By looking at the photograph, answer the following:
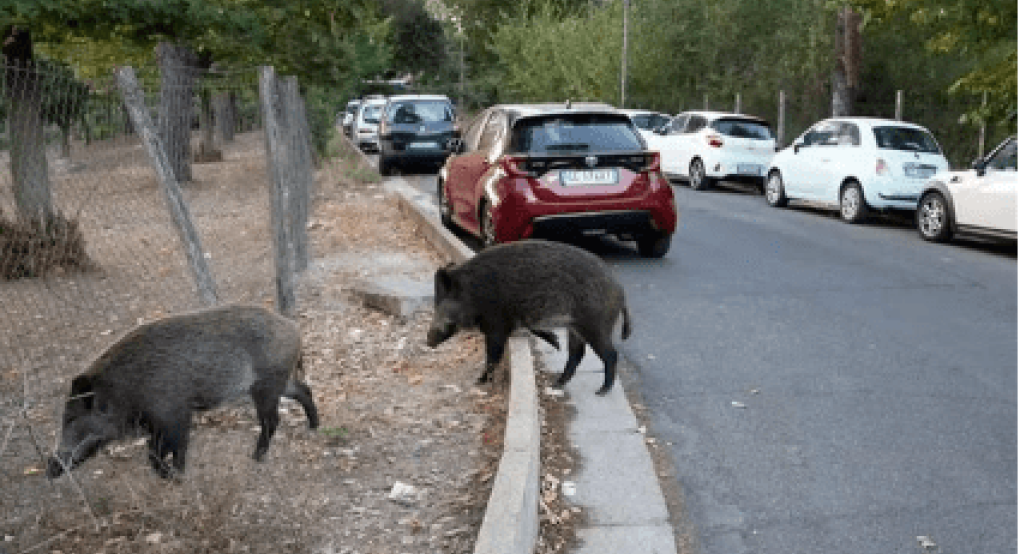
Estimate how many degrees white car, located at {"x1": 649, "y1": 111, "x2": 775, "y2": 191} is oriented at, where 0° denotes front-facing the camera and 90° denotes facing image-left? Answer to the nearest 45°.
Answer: approximately 135°

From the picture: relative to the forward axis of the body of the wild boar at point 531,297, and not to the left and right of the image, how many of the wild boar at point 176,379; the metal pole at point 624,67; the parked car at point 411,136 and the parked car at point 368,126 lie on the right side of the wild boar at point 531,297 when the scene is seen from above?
3

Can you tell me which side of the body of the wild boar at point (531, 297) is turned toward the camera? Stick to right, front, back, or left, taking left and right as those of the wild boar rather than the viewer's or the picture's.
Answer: left

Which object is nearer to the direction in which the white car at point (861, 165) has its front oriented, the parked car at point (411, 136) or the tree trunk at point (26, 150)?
the parked car

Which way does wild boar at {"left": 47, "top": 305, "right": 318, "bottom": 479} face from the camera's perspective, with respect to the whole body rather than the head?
to the viewer's left

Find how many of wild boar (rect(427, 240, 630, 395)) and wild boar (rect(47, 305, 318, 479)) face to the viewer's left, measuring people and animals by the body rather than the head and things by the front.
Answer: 2

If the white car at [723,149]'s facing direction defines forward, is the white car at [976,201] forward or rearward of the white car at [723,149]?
rearward

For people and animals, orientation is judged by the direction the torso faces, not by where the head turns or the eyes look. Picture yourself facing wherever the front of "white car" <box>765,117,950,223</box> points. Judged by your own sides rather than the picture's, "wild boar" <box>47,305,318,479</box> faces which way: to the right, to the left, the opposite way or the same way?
to the left

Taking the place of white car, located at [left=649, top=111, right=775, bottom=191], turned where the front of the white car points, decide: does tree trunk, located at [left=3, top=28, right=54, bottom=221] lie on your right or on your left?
on your left
